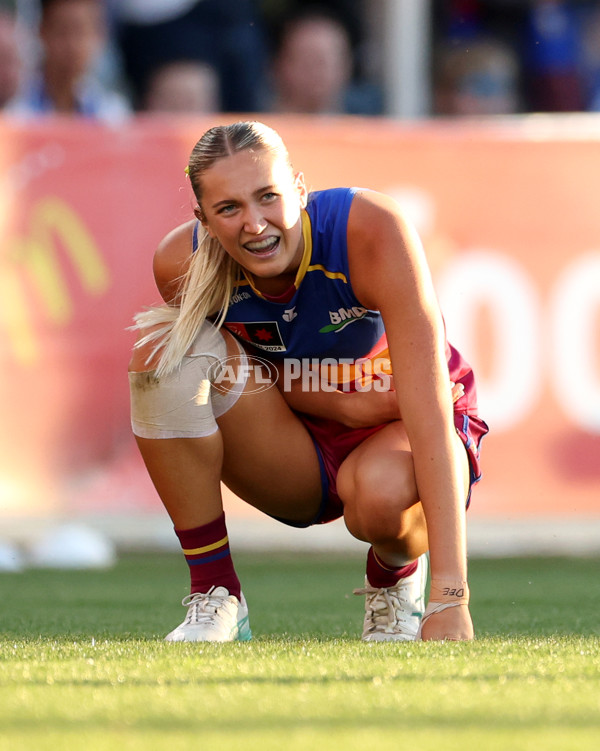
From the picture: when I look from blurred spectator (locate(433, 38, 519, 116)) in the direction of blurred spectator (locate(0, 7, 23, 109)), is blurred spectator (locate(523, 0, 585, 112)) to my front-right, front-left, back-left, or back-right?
back-right

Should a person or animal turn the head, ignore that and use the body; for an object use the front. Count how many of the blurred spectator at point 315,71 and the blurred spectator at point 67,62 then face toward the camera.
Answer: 2

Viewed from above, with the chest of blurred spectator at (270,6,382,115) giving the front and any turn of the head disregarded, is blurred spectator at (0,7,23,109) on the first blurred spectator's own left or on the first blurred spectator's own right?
on the first blurred spectator's own right

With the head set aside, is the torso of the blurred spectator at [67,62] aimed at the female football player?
yes

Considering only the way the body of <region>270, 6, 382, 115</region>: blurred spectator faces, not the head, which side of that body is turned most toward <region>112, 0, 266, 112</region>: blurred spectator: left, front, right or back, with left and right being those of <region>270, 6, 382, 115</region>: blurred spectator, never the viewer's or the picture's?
right

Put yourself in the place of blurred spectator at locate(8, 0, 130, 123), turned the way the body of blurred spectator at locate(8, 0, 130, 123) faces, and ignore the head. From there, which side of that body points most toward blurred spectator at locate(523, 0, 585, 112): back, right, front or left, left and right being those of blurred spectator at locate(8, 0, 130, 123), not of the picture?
left

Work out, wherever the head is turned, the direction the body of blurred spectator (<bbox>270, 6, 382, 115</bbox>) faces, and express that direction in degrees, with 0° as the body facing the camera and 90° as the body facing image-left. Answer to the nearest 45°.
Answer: approximately 0°

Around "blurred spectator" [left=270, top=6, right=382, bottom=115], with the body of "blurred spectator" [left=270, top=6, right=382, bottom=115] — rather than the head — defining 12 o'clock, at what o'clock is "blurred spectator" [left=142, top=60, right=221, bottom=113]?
"blurred spectator" [left=142, top=60, right=221, bottom=113] is roughly at 2 o'clock from "blurred spectator" [left=270, top=6, right=382, bottom=115].

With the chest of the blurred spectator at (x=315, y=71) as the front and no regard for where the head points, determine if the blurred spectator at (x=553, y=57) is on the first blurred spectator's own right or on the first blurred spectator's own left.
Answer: on the first blurred spectator's own left

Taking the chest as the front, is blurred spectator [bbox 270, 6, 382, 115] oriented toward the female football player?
yes
